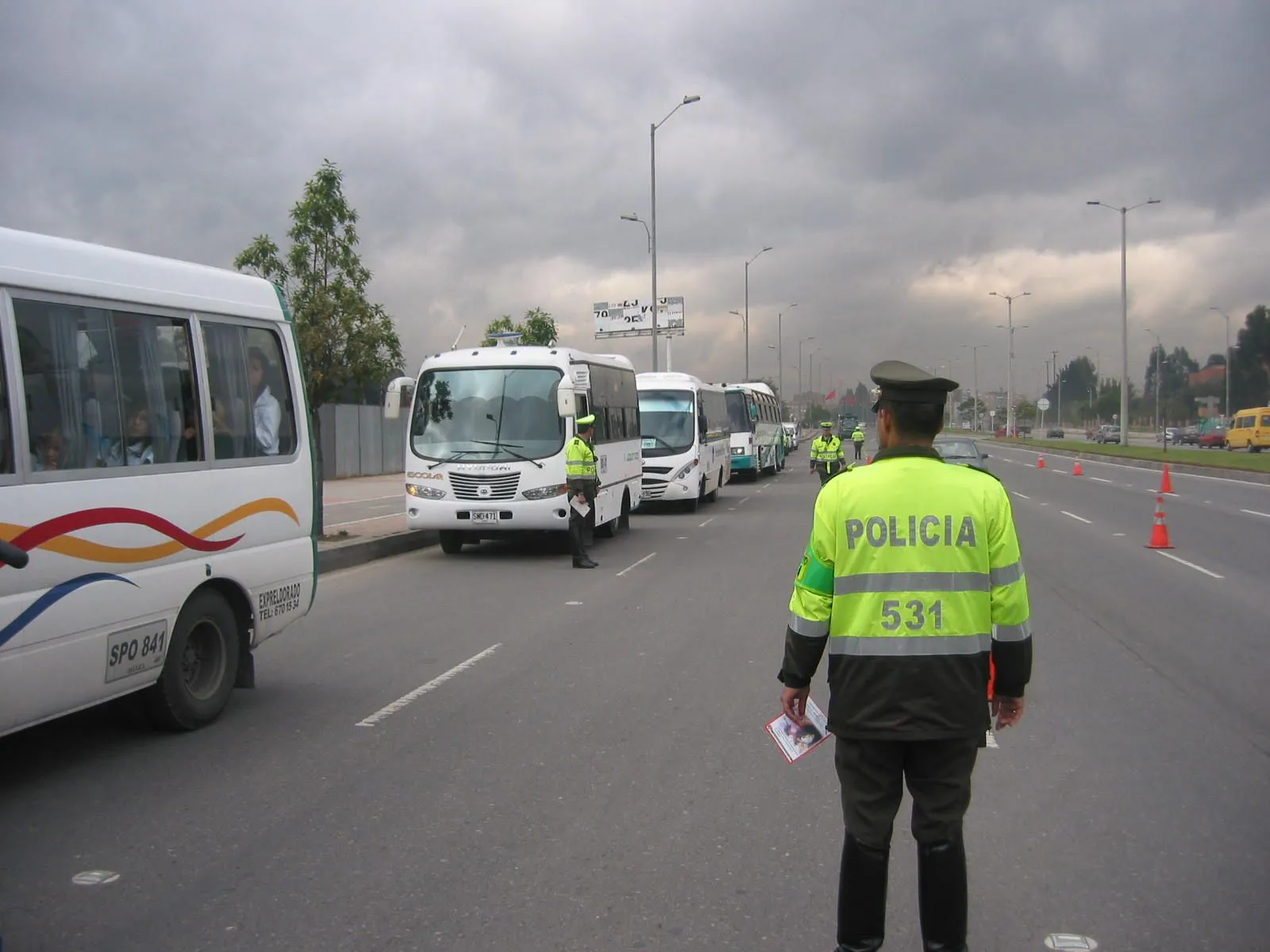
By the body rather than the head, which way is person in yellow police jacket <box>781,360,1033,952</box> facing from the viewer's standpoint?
away from the camera

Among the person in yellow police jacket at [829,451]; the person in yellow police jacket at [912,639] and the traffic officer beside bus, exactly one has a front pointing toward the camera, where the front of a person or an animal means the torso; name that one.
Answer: the person in yellow police jacket at [829,451]

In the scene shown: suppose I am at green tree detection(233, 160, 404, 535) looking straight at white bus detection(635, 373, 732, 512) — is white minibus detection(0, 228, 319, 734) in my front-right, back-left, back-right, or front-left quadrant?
back-right

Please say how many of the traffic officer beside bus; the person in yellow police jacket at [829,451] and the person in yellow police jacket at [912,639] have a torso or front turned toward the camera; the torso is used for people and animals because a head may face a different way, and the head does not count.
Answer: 1

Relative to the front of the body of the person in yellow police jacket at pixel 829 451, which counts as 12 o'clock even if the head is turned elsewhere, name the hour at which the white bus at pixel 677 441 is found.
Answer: The white bus is roughly at 2 o'clock from the person in yellow police jacket.
